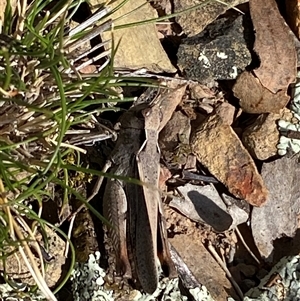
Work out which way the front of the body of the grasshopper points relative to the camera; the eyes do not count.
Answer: away from the camera

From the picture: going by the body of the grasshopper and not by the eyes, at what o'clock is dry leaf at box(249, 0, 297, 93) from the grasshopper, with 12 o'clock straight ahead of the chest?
The dry leaf is roughly at 2 o'clock from the grasshopper.

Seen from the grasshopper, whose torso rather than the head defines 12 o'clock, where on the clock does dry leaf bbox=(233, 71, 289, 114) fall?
The dry leaf is roughly at 2 o'clock from the grasshopper.
